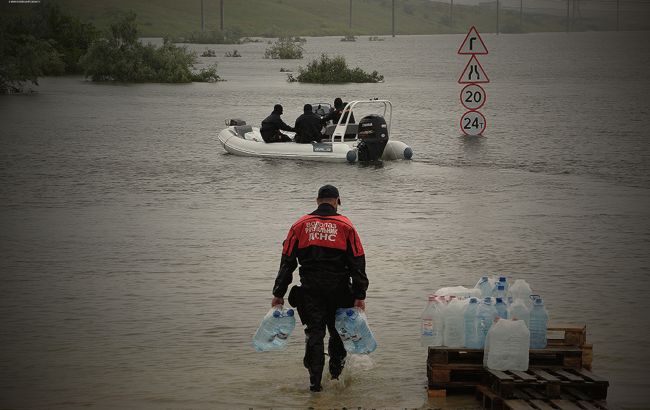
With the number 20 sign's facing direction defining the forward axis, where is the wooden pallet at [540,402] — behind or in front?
in front

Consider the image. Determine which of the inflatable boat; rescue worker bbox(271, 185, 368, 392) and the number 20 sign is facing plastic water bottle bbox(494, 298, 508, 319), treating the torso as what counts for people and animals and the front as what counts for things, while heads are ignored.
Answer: the number 20 sign

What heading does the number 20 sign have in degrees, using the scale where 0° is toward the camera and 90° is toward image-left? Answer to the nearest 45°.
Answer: approximately 0°

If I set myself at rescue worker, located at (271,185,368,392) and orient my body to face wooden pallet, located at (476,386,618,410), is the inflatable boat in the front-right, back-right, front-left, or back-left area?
back-left

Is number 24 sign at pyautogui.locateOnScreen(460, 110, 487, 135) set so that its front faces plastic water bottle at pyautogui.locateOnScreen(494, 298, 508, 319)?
yes

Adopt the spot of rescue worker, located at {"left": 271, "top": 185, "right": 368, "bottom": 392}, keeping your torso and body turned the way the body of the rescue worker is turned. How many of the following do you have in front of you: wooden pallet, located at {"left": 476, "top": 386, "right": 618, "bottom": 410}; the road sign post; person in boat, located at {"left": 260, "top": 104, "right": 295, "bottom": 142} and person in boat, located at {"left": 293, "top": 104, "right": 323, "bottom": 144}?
3

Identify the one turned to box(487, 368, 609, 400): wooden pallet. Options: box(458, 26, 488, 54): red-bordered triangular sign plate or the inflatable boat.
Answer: the red-bordered triangular sign plate

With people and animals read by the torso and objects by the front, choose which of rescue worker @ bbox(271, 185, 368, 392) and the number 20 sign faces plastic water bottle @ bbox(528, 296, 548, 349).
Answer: the number 20 sign

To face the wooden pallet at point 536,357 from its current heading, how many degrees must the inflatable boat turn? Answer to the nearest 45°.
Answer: approximately 135° to its left
